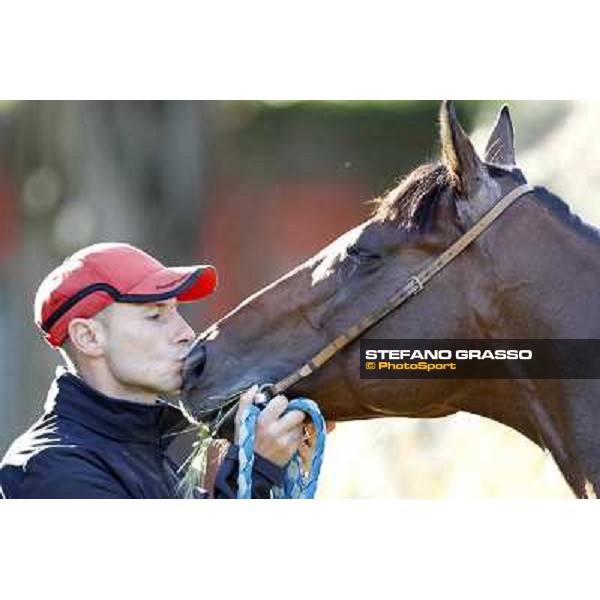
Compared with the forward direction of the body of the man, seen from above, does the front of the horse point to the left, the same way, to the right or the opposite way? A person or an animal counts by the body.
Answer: the opposite way

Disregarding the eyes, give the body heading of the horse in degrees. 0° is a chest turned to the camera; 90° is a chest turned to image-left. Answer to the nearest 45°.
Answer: approximately 90°

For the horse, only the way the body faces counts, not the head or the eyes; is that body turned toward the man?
yes

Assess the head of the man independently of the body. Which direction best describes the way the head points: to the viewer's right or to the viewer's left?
to the viewer's right

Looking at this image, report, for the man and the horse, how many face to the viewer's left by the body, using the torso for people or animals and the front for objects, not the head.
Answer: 1

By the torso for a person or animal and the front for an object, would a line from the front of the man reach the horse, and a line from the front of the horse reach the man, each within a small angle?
yes

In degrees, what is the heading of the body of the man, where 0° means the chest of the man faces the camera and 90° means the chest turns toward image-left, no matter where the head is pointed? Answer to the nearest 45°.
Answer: approximately 270°

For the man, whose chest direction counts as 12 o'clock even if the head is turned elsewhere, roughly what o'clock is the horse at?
The horse is roughly at 12 o'clock from the man.

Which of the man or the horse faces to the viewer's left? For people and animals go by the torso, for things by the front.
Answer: the horse
